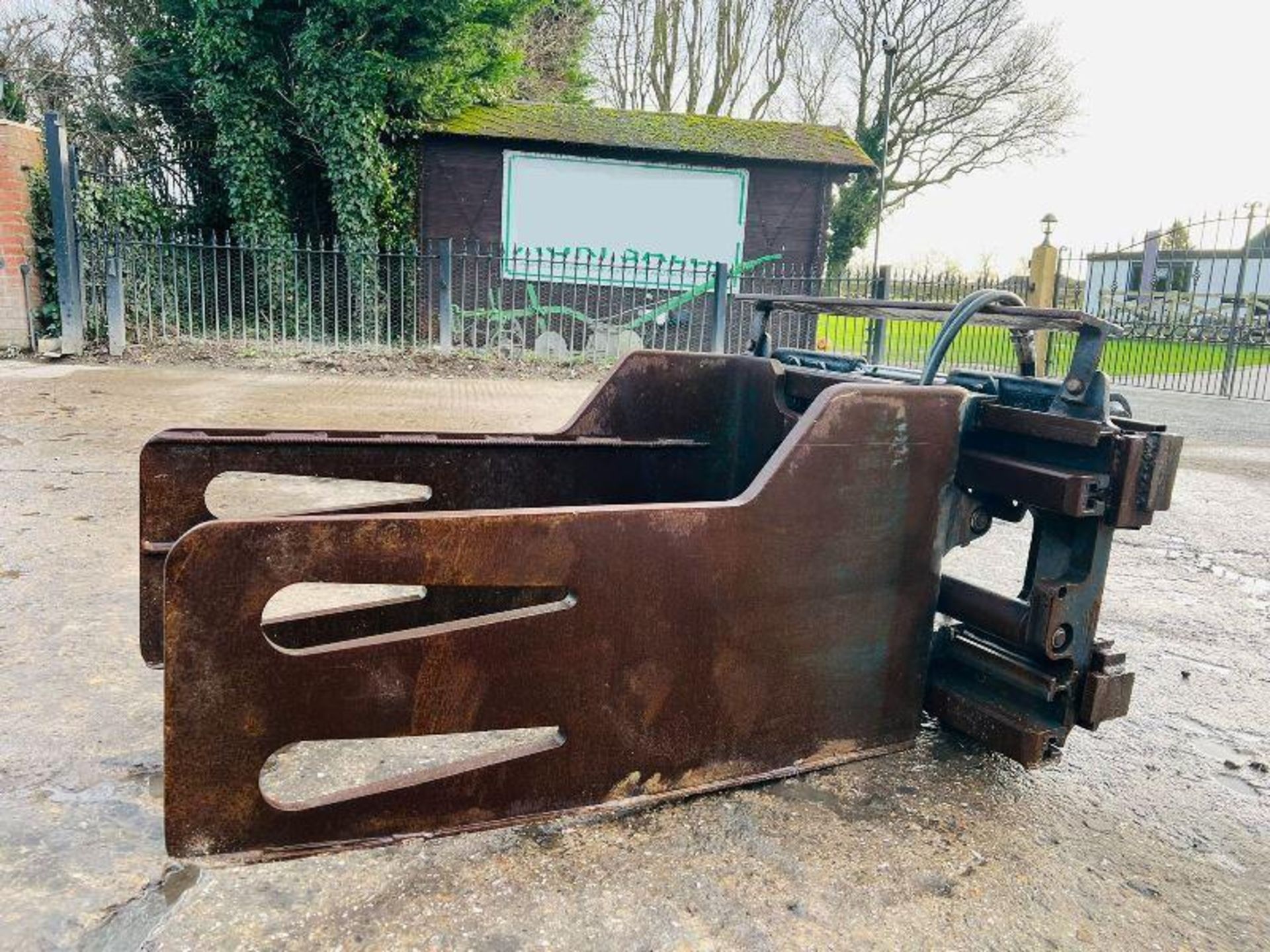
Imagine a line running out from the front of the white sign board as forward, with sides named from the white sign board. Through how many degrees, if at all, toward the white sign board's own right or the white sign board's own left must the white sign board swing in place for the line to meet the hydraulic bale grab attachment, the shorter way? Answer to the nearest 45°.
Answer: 0° — it already faces it

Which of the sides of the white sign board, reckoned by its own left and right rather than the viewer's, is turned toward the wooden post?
left

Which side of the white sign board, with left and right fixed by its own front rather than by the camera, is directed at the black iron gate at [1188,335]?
left

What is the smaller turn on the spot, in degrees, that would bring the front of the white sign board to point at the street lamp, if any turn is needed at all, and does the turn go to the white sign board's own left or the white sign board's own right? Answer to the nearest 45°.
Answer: approximately 90° to the white sign board's own left

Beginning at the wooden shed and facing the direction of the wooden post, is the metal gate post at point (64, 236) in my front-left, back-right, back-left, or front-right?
back-right

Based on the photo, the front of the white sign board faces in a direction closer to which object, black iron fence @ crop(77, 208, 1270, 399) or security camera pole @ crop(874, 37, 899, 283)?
the black iron fence

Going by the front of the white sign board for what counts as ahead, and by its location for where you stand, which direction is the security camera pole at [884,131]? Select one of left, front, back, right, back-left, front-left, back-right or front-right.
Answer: back-left

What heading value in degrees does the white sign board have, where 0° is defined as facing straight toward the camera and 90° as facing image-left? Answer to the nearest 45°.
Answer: approximately 0°

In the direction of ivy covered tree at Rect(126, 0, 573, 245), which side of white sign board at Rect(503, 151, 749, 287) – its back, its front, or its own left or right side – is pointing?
right
